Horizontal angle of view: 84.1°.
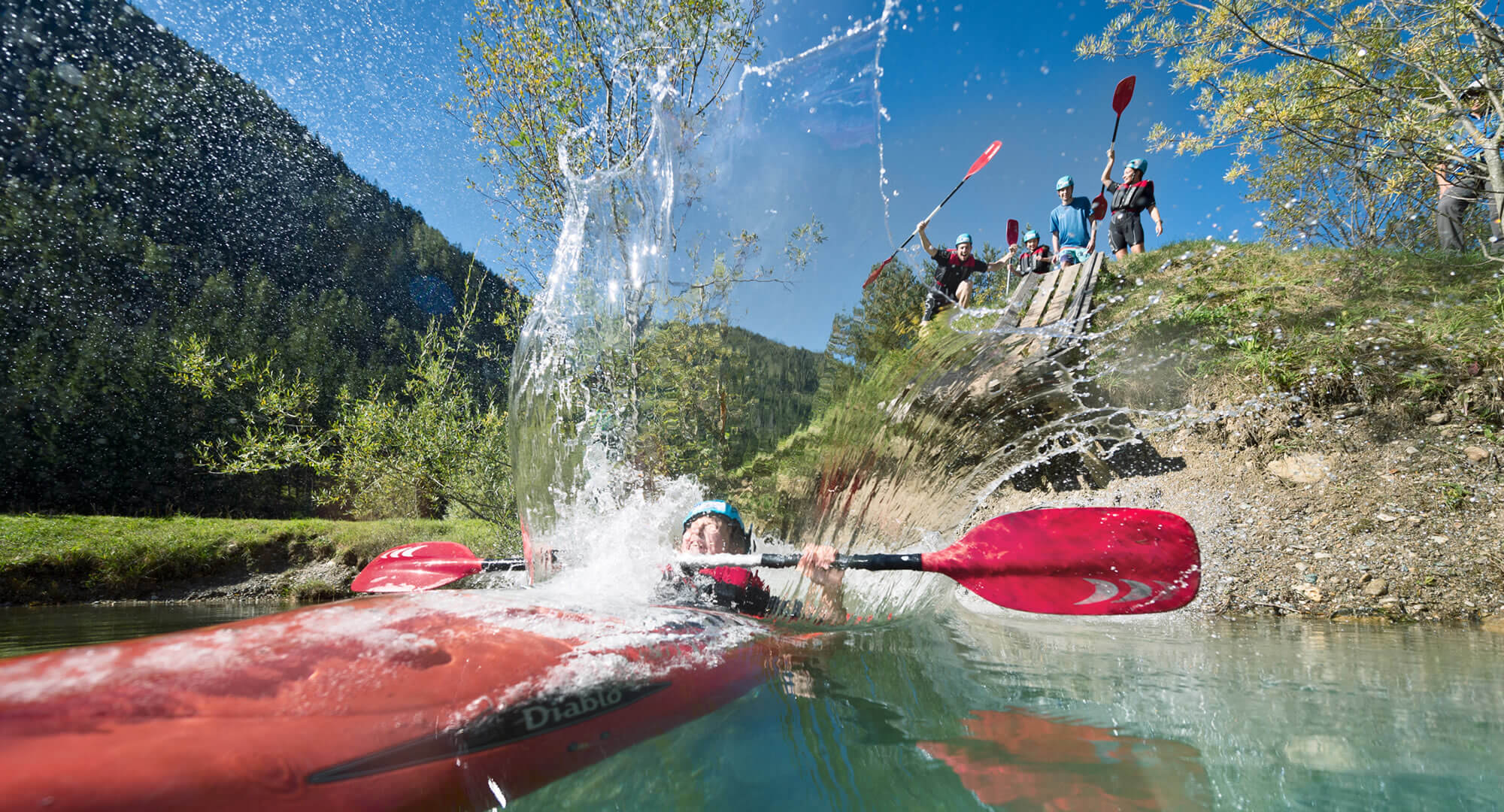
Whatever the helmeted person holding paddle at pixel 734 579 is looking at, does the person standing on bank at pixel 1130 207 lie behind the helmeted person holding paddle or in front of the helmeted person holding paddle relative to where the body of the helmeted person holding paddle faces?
behind

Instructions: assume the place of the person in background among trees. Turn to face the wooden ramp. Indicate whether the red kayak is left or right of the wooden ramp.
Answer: left

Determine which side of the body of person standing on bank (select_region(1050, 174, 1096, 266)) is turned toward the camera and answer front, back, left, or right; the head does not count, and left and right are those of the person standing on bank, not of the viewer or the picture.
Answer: front

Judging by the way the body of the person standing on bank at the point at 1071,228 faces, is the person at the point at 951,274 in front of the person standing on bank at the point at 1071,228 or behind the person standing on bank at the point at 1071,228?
in front

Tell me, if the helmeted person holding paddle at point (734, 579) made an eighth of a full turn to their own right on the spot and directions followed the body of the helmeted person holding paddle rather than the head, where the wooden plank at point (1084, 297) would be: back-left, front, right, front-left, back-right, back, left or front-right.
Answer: back-right

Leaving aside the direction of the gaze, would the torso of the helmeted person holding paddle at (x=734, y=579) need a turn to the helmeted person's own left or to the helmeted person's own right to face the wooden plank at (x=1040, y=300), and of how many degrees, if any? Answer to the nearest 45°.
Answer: approximately 180°

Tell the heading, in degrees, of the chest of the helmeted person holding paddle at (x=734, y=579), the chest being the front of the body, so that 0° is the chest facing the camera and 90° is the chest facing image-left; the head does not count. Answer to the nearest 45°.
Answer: approximately 45°

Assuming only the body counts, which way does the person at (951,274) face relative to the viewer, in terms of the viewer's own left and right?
facing the viewer

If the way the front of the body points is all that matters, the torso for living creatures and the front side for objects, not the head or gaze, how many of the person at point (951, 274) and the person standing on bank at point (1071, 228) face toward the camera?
2
